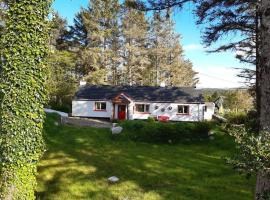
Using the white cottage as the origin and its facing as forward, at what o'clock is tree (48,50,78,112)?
The tree is roughly at 4 o'clock from the white cottage.

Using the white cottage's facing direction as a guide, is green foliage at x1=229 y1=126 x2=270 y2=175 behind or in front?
in front

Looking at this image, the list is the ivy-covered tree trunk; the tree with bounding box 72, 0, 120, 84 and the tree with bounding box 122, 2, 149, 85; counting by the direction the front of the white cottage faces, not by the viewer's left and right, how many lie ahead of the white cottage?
1

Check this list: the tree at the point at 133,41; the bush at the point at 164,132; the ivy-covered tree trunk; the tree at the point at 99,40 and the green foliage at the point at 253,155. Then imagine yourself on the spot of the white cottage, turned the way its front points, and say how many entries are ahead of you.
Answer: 3

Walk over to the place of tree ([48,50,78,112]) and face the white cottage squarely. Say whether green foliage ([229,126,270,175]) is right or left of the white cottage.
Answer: right

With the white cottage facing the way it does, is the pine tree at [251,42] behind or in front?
in front

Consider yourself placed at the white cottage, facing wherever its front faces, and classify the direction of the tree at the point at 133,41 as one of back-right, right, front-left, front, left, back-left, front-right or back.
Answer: back

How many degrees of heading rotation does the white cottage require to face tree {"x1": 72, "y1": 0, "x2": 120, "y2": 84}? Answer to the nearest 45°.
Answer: approximately 135° to its right

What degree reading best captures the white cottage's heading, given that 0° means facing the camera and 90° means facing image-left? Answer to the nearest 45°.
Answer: approximately 0°

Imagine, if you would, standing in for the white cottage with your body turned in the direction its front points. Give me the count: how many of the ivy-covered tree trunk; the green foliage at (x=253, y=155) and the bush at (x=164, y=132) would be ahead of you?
3

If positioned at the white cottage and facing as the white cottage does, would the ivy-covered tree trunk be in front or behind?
in front

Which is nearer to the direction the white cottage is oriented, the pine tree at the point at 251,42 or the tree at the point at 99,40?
the pine tree
